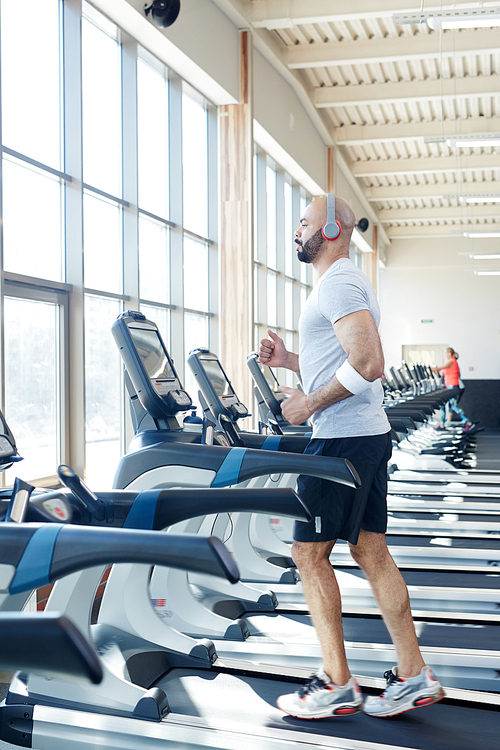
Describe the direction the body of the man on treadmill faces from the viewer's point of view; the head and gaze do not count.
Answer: to the viewer's left

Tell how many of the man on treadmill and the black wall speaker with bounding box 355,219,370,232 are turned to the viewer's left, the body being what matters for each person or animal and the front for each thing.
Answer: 1

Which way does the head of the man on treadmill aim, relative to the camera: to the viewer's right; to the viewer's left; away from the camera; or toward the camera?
to the viewer's left

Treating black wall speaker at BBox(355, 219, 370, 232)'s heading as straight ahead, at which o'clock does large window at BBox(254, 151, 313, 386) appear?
The large window is roughly at 2 o'clock from the black wall speaker.

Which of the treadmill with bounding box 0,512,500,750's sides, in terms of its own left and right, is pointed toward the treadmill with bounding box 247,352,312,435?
right

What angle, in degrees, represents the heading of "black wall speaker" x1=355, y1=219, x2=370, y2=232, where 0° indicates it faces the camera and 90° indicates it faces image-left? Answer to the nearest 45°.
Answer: approximately 315°

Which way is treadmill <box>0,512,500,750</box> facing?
to the viewer's left

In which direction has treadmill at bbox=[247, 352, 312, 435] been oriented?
to the viewer's left

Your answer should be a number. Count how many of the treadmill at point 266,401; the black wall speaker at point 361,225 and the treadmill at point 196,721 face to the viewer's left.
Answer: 2
